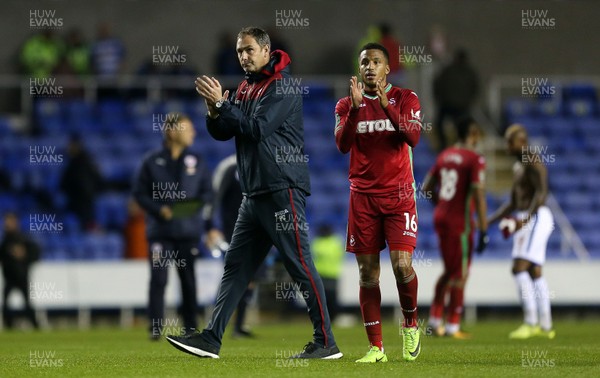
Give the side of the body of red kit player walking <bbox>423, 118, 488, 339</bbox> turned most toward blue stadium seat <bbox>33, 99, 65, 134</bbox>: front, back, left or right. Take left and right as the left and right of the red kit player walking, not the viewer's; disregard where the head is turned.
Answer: left

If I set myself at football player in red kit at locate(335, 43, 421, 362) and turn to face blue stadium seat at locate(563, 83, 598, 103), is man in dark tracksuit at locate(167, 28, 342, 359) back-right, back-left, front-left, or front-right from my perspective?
back-left

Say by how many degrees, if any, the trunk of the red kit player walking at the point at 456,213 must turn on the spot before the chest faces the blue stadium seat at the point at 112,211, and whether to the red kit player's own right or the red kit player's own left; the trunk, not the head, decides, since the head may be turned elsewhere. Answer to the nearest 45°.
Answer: approximately 90° to the red kit player's own left

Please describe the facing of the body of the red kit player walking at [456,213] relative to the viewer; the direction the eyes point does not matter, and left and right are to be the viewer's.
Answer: facing away from the viewer and to the right of the viewer

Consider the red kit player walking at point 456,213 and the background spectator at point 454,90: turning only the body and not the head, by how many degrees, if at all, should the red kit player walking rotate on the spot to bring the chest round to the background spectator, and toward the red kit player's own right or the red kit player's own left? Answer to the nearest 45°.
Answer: approximately 45° to the red kit player's own left
